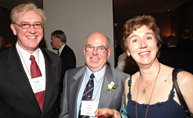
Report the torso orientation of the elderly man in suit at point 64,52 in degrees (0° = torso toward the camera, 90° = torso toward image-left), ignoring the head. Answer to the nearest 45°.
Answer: approximately 90°

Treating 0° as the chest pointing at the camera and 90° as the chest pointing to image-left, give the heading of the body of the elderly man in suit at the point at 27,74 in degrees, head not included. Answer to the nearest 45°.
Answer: approximately 315°

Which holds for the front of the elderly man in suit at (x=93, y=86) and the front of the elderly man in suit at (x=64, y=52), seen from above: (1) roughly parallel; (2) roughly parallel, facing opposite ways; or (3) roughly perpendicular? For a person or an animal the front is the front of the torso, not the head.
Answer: roughly perpendicular

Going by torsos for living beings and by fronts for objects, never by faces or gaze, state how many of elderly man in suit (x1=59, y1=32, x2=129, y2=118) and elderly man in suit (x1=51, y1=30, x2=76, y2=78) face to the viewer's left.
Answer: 1

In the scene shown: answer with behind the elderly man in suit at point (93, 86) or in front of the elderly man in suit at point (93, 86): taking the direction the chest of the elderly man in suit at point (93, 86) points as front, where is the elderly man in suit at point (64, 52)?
behind

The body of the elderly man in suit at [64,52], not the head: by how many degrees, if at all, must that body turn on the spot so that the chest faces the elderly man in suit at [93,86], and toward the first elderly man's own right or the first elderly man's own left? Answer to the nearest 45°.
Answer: approximately 90° to the first elderly man's own left

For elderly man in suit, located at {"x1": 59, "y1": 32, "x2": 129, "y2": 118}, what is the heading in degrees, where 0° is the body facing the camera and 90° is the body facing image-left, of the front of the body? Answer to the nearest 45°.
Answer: approximately 0°
